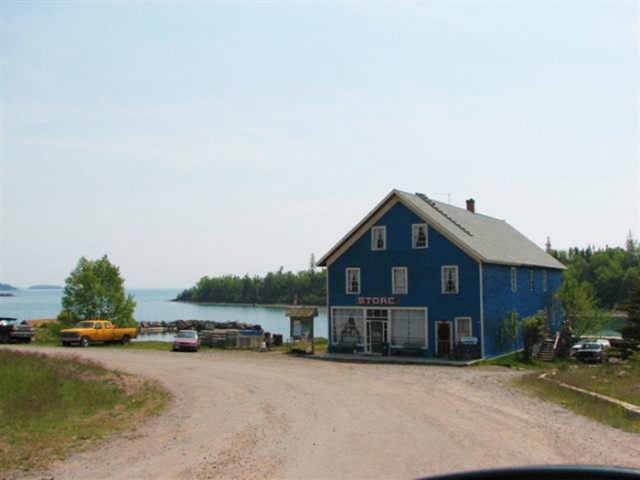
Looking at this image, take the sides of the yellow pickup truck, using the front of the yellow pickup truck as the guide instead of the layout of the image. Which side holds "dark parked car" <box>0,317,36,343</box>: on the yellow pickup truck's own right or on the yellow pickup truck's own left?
on the yellow pickup truck's own right

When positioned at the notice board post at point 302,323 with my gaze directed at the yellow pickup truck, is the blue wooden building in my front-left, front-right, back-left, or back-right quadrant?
back-right

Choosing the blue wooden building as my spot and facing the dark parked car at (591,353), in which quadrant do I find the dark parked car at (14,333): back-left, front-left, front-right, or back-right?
back-left

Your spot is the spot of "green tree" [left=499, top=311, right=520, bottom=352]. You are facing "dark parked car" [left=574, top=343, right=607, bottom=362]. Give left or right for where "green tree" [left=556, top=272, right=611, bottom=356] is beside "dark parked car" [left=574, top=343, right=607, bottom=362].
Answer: left

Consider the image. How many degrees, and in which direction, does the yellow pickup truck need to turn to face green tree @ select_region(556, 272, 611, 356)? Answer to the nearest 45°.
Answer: approximately 135° to its left

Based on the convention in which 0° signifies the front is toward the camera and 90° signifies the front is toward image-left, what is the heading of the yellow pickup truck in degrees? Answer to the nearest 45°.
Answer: approximately 45°
